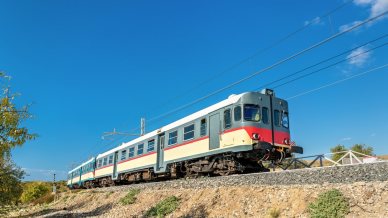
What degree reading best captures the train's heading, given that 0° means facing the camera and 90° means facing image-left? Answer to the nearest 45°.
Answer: approximately 315°

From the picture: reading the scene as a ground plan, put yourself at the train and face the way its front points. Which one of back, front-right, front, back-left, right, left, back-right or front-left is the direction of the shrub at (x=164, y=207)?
right
